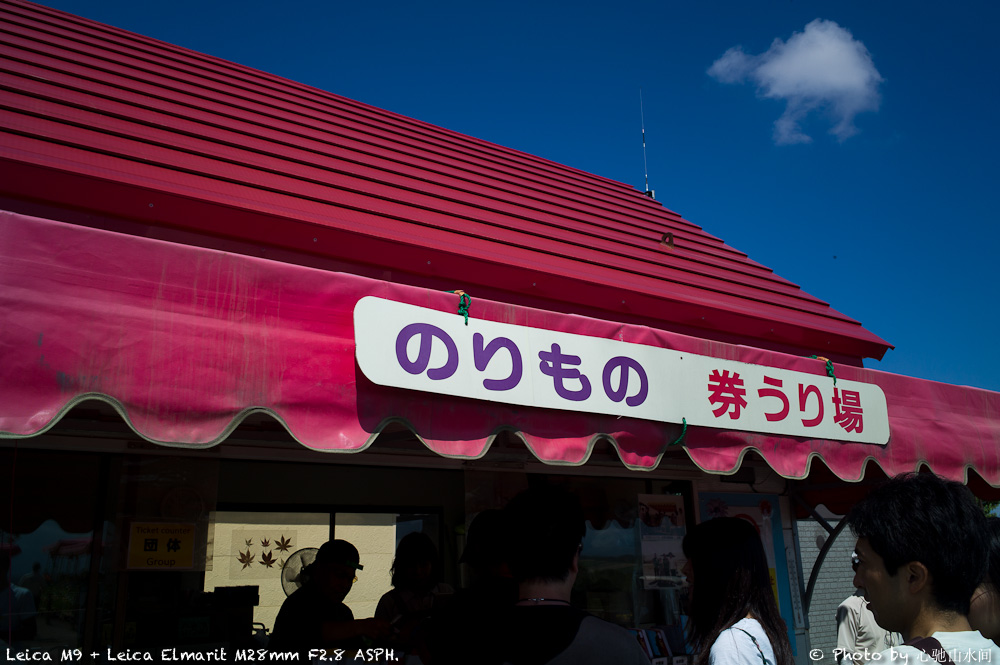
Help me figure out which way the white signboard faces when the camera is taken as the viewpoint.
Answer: facing the viewer and to the right of the viewer

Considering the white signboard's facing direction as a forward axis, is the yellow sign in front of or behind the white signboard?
behind

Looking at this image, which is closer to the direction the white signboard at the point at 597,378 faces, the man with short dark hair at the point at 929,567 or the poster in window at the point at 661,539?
the man with short dark hair

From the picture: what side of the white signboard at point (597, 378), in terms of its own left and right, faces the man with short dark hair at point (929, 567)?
front

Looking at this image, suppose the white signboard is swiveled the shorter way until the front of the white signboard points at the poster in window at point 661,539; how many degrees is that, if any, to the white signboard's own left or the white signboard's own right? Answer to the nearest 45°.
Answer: approximately 135° to the white signboard's own left

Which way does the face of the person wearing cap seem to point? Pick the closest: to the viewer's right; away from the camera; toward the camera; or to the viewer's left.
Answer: to the viewer's right

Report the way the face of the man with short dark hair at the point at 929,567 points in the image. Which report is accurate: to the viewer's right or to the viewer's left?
to the viewer's left

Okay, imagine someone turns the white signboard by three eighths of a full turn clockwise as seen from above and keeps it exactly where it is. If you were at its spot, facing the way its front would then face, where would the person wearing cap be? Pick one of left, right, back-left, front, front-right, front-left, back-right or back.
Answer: front

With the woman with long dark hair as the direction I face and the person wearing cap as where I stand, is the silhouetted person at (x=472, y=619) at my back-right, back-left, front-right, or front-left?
front-right
